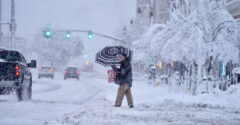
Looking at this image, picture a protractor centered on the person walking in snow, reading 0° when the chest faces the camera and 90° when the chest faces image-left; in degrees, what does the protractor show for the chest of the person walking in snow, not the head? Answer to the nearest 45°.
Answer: approximately 90°

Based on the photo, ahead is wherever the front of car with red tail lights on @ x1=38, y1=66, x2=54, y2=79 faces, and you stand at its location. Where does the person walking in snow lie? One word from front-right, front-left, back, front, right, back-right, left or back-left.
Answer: back

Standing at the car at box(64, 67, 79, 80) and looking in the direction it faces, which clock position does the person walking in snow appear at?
The person walking in snow is roughly at 6 o'clock from the car.

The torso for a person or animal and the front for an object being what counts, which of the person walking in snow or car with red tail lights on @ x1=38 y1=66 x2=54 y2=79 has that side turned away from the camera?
the car with red tail lights on

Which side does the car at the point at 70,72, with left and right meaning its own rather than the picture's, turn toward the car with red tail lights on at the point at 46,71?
left

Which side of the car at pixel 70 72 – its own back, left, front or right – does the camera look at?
back

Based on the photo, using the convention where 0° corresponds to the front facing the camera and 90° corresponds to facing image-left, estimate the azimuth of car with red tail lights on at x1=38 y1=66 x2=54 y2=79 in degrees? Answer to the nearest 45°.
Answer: approximately 180°

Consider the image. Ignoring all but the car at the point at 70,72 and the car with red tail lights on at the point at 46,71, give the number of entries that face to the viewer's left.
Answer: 0
